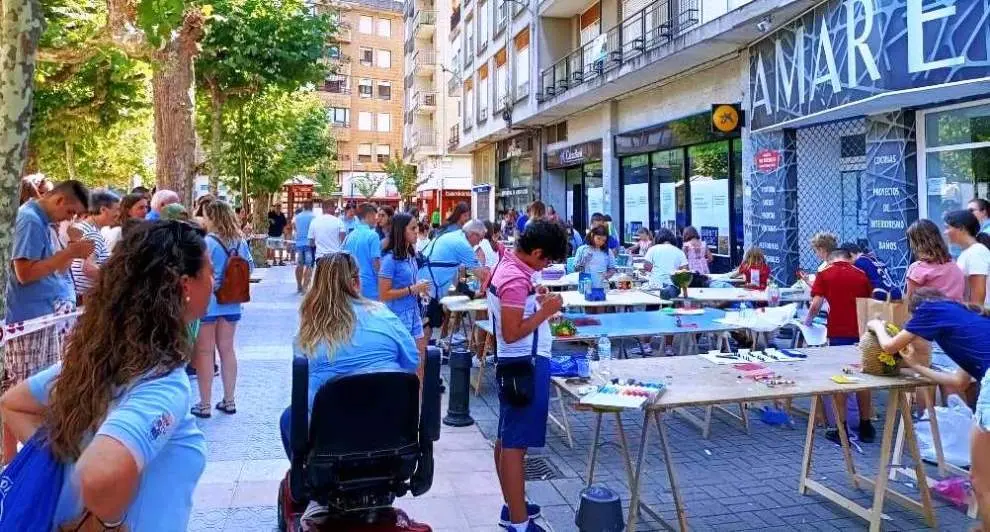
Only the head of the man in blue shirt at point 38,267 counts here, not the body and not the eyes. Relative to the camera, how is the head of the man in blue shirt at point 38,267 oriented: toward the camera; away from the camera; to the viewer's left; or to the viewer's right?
to the viewer's right

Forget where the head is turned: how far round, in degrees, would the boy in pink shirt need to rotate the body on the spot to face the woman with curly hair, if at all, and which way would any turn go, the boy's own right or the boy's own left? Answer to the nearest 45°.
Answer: approximately 90° to the boy's own right

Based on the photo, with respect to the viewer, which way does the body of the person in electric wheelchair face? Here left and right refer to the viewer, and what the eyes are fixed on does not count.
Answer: facing away from the viewer

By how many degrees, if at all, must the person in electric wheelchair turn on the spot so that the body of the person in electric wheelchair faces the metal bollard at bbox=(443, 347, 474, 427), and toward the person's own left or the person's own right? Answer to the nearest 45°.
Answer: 0° — they already face it

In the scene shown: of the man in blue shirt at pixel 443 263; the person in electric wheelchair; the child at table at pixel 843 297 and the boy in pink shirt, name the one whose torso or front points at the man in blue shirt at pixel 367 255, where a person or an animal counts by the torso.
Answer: the person in electric wheelchair

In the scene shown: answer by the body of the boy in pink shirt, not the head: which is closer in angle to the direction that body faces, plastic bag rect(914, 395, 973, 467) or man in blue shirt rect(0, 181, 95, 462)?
the plastic bag

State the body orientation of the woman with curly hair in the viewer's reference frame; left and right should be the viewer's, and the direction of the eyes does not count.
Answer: facing away from the viewer and to the right of the viewer

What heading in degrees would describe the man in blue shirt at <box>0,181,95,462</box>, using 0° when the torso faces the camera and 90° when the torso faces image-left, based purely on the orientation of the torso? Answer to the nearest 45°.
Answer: approximately 270°

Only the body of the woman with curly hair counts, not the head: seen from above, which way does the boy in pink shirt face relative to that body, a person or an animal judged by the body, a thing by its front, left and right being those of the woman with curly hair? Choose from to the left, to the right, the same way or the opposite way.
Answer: to the right

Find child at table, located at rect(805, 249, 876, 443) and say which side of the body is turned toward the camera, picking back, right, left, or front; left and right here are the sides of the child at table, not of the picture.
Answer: back

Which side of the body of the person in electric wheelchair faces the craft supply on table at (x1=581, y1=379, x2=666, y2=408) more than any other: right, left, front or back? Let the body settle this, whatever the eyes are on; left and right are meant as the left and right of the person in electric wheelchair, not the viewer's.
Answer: right

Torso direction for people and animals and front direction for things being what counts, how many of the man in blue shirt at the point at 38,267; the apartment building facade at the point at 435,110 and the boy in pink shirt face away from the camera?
0

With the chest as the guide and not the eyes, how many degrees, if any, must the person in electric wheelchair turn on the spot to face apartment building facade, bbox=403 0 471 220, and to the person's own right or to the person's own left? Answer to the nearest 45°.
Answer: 0° — they already face it

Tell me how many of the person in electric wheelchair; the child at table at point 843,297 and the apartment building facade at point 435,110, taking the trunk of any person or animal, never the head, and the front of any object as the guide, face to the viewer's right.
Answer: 0

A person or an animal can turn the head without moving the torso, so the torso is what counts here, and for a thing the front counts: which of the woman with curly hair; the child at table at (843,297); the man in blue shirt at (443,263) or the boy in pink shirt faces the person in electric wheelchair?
the woman with curly hair

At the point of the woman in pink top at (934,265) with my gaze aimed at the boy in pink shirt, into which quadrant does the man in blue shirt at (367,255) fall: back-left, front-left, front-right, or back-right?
front-right

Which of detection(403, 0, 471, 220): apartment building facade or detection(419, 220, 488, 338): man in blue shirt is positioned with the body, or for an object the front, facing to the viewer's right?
the man in blue shirt

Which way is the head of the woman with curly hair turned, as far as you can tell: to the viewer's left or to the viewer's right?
to the viewer's right

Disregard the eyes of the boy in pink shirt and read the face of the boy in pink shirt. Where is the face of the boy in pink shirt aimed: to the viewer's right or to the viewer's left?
to the viewer's right

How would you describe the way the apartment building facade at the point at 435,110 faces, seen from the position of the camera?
facing the viewer and to the left of the viewer
